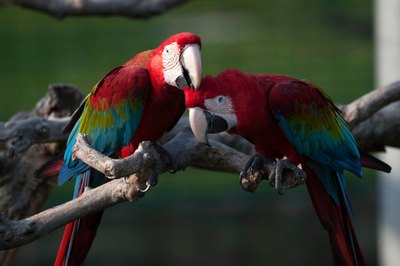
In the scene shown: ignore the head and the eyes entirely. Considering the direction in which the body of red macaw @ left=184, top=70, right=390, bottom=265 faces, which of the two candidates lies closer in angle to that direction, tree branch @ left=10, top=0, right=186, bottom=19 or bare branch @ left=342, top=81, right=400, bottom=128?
the tree branch

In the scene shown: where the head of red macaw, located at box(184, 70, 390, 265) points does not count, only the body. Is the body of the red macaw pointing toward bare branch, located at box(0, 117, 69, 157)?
yes

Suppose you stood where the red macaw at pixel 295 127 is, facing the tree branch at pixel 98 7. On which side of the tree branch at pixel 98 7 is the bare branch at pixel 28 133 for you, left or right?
left

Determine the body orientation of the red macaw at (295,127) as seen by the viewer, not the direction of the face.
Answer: to the viewer's left

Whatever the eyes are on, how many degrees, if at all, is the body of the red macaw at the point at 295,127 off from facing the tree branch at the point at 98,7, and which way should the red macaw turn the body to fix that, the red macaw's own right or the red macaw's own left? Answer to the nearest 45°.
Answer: approximately 45° to the red macaw's own right

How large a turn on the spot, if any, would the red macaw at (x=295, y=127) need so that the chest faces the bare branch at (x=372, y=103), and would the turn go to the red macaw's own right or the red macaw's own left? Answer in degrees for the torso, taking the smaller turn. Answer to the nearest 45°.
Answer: approximately 135° to the red macaw's own right
